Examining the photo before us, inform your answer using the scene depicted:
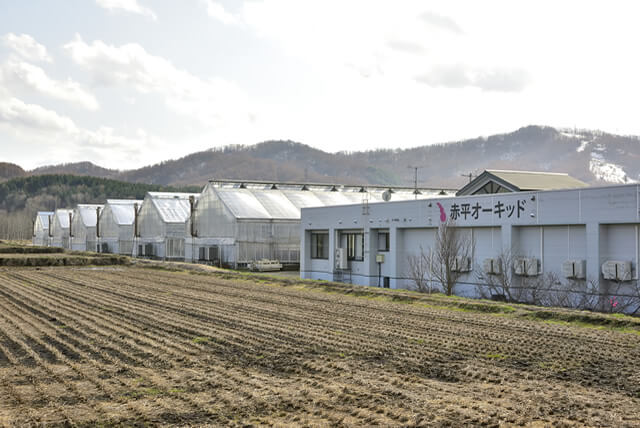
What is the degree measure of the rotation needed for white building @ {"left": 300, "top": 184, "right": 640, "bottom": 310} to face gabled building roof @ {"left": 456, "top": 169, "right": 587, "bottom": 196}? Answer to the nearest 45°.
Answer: approximately 135° to its right

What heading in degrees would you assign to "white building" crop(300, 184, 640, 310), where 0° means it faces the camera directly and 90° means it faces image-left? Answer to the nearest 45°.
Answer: approximately 45°
